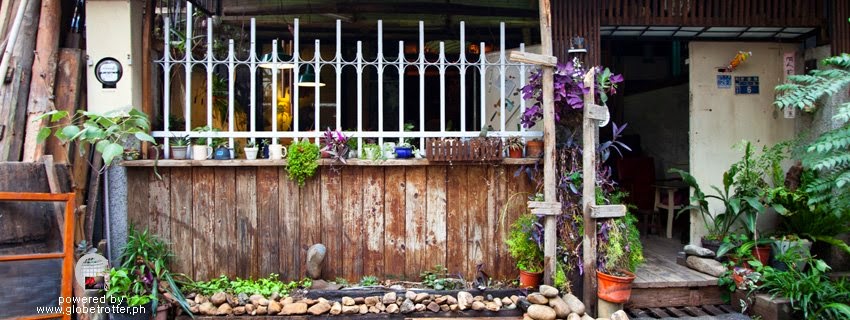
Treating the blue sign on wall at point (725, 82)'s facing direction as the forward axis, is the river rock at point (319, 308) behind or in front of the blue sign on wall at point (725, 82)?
in front

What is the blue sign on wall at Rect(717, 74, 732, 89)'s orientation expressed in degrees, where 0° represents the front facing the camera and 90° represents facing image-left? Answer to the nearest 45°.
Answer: approximately 0°

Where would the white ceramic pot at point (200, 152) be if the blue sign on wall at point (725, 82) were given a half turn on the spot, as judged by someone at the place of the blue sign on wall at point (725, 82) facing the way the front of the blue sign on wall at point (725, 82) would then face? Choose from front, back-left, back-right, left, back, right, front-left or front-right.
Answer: back-left

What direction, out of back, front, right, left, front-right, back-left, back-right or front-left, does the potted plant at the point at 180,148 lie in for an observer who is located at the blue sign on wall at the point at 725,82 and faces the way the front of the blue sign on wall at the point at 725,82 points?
front-right

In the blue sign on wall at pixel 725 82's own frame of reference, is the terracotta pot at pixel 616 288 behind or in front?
in front

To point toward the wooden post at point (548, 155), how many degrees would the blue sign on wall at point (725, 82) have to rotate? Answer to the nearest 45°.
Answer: approximately 45° to its right
